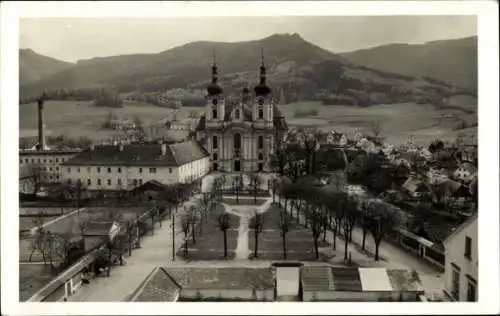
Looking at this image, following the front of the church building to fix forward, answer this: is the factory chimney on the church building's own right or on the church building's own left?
on the church building's own right

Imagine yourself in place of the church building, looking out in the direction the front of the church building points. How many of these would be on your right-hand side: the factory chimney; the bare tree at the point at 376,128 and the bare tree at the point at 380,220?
1

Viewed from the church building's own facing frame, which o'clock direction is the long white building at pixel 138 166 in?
The long white building is roughly at 3 o'clock from the church building.

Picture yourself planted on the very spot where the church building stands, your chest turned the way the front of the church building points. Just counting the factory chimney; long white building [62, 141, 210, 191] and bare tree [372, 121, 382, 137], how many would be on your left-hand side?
1

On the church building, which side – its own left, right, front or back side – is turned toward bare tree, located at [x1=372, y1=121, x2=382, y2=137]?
back

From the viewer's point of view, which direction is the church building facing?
toward the camera
